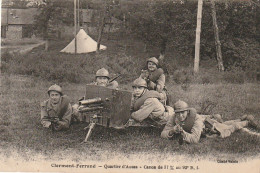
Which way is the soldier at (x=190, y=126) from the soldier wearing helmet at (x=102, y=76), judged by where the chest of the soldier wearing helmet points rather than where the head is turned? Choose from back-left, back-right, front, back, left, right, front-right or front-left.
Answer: front-left

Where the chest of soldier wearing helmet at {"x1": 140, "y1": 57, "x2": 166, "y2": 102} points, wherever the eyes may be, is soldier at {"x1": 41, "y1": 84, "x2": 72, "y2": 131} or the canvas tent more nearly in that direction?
the soldier

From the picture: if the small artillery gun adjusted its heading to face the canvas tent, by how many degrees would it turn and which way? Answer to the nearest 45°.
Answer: approximately 135° to its right

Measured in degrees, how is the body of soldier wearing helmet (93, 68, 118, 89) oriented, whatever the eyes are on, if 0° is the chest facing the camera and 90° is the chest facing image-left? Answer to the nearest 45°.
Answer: approximately 0°

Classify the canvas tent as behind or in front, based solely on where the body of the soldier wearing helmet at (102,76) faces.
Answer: behind

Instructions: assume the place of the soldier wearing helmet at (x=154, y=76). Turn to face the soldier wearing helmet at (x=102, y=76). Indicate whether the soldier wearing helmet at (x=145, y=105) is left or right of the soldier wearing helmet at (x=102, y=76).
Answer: left

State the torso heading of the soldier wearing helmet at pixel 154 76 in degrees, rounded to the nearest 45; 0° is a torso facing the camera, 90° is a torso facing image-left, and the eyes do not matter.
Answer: approximately 45°

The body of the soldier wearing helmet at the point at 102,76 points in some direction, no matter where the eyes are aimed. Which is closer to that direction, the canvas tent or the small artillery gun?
the small artillery gun

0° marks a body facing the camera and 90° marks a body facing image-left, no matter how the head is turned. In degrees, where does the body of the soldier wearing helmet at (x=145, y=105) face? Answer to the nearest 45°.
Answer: approximately 45°

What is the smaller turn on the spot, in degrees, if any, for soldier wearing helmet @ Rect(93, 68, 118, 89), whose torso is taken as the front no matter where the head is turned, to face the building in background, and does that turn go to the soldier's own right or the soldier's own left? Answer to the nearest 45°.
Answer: approximately 135° to the soldier's own right

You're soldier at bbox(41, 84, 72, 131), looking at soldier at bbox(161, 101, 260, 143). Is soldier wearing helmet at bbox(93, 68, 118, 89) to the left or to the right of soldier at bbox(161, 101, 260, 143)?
left
